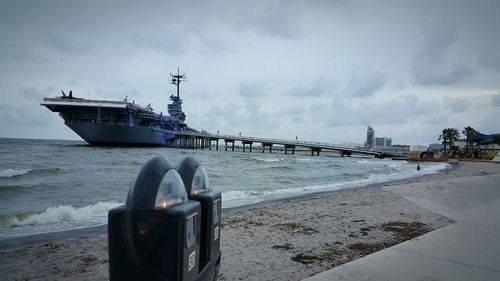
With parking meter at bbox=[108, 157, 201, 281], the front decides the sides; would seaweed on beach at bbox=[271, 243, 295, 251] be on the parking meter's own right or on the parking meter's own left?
on the parking meter's own left

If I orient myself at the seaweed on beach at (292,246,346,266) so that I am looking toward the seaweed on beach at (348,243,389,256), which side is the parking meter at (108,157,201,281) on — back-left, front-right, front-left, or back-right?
back-right

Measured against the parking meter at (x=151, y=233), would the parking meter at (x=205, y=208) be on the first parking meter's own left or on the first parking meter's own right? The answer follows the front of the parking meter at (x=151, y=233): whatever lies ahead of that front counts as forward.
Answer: on the first parking meter's own left

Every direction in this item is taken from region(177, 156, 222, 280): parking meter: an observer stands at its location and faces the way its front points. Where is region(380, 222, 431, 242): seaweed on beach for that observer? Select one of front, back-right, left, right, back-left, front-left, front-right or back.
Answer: left

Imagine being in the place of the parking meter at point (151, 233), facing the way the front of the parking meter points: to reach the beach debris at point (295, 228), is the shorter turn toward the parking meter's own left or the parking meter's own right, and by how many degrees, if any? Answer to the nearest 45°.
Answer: approximately 90° to the parking meter's own left

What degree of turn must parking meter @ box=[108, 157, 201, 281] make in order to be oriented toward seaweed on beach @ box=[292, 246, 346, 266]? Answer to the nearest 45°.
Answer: approximately 90° to its left

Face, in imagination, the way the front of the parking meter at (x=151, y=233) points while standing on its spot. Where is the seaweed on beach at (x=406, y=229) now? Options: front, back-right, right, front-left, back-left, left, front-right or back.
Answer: left

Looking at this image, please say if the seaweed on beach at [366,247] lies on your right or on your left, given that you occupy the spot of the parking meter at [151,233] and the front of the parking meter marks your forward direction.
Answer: on your left

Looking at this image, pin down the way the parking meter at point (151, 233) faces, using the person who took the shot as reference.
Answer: facing the viewer and to the right of the viewer

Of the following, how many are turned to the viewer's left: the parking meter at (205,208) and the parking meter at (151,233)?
0

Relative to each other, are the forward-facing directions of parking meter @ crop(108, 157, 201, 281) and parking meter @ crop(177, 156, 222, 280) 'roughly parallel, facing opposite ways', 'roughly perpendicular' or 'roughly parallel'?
roughly parallel
